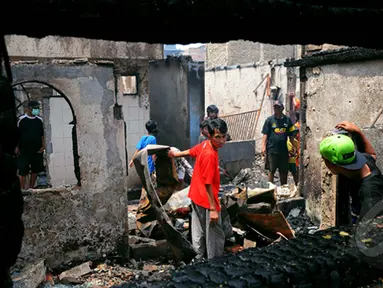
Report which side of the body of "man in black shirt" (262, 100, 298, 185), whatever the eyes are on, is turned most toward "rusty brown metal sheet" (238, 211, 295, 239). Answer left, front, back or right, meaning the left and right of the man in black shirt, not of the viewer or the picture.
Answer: front

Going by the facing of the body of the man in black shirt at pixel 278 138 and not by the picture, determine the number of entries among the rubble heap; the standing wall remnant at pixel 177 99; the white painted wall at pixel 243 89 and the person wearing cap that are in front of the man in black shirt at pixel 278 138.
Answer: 2

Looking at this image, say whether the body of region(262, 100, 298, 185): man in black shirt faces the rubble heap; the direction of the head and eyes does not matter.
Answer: yes

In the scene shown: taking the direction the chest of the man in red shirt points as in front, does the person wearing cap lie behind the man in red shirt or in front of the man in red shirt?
in front

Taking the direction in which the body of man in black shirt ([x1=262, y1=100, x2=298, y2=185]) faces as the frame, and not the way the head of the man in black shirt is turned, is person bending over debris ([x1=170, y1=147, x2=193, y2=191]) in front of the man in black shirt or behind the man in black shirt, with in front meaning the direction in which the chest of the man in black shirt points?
in front

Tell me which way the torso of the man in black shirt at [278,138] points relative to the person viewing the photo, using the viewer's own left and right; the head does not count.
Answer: facing the viewer

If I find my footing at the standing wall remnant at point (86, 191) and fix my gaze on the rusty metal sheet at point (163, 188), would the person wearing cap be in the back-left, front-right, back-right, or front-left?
front-right

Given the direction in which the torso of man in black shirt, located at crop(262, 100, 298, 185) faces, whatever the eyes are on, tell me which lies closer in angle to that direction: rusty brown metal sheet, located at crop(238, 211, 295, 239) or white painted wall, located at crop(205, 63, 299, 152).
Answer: the rusty brown metal sheet

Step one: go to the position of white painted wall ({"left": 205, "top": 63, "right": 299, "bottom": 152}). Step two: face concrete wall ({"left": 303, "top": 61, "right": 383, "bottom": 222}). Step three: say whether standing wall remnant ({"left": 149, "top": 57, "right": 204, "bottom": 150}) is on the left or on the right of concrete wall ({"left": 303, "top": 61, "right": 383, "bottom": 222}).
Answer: right

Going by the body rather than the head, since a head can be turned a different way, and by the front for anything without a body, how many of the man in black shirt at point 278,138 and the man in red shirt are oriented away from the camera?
0

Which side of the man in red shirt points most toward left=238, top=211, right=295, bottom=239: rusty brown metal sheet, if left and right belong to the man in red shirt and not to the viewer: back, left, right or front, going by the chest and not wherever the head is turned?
left
